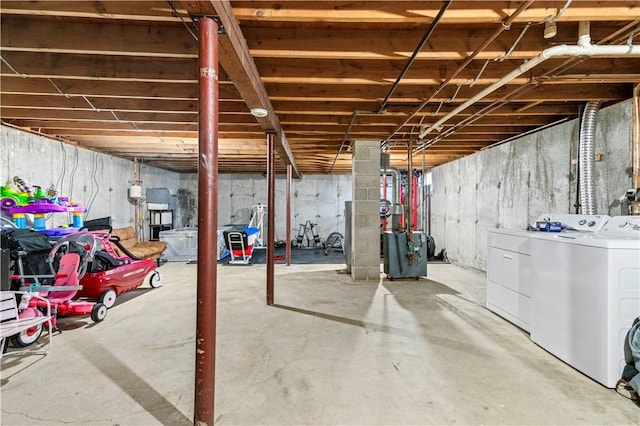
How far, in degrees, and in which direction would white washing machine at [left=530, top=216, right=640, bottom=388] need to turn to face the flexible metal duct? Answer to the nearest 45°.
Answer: approximately 135° to its right

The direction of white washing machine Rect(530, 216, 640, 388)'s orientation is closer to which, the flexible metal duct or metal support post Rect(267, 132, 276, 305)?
the metal support post

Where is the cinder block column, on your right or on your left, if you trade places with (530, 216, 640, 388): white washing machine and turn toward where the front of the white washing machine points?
on your right

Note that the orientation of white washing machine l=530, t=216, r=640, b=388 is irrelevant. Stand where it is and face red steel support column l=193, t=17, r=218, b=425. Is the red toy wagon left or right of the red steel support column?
right

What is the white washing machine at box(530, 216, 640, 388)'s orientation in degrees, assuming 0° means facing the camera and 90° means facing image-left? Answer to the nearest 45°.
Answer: approximately 45°

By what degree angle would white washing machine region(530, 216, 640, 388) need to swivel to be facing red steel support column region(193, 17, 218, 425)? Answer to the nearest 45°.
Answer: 0° — it already faces it

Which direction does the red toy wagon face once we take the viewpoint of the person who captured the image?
facing away from the viewer and to the right of the viewer

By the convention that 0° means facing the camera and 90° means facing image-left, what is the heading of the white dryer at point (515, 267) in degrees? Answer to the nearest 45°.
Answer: approximately 45°

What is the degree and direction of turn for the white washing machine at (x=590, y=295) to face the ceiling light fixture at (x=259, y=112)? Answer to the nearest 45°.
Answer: approximately 45° to its right

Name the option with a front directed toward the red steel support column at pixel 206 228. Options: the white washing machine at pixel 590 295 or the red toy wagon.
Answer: the white washing machine
